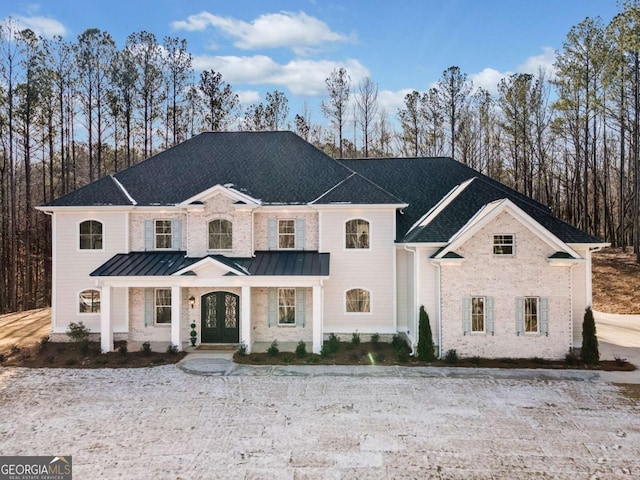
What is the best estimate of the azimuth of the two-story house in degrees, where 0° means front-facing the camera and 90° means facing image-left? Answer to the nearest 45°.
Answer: approximately 0°

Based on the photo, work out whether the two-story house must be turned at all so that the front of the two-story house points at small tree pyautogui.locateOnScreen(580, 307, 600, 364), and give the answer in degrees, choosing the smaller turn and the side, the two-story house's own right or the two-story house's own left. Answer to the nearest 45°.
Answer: approximately 90° to the two-story house's own left

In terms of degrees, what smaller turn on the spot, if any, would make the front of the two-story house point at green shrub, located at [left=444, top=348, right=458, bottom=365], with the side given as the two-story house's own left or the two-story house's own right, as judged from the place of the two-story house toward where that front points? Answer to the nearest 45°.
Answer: approximately 45° to the two-story house's own left

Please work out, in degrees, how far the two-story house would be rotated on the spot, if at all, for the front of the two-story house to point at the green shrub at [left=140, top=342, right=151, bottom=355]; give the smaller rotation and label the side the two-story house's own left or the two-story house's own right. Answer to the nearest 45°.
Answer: approximately 90° to the two-story house's own right

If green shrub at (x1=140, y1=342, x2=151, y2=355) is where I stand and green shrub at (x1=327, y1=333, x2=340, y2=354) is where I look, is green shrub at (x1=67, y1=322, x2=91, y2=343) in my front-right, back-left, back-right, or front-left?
back-left
